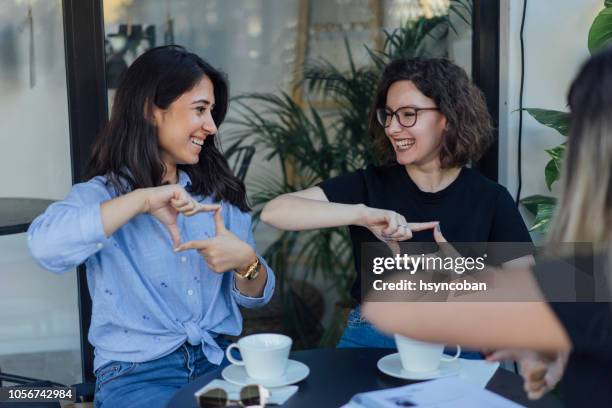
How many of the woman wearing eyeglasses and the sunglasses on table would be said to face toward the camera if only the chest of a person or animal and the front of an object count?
2

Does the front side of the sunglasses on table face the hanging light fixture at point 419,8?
no

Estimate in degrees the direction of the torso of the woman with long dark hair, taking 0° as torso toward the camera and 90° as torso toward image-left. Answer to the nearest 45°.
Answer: approximately 315°

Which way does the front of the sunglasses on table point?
toward the camera

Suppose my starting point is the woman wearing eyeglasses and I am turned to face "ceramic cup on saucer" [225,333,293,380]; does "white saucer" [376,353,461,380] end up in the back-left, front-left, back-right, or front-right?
front-left

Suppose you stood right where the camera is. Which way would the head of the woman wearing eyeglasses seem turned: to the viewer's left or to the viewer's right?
to the viewer's left

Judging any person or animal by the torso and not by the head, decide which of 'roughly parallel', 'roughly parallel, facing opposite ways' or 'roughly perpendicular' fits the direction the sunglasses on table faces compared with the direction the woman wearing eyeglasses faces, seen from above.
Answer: roughly parallel

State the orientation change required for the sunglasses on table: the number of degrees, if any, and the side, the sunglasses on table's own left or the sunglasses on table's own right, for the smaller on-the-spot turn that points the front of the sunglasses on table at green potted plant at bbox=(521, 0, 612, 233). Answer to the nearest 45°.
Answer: approximately 135° to the sunglasses on table's own left

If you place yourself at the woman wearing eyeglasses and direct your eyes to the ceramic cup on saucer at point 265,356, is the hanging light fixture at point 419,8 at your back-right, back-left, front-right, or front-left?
back-right

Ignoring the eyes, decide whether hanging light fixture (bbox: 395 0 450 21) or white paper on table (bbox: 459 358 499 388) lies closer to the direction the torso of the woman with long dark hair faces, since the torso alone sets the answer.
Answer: the white paper on table

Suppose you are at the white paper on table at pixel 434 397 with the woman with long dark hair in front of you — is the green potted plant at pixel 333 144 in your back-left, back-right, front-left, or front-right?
front-right

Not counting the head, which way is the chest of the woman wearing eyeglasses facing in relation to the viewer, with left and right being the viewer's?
facing the viewer

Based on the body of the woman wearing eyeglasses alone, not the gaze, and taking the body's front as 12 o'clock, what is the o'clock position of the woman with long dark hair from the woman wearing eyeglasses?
The woman with long dark hair is roughly at 2 o'clock from the woman wearing eyeglasses.
